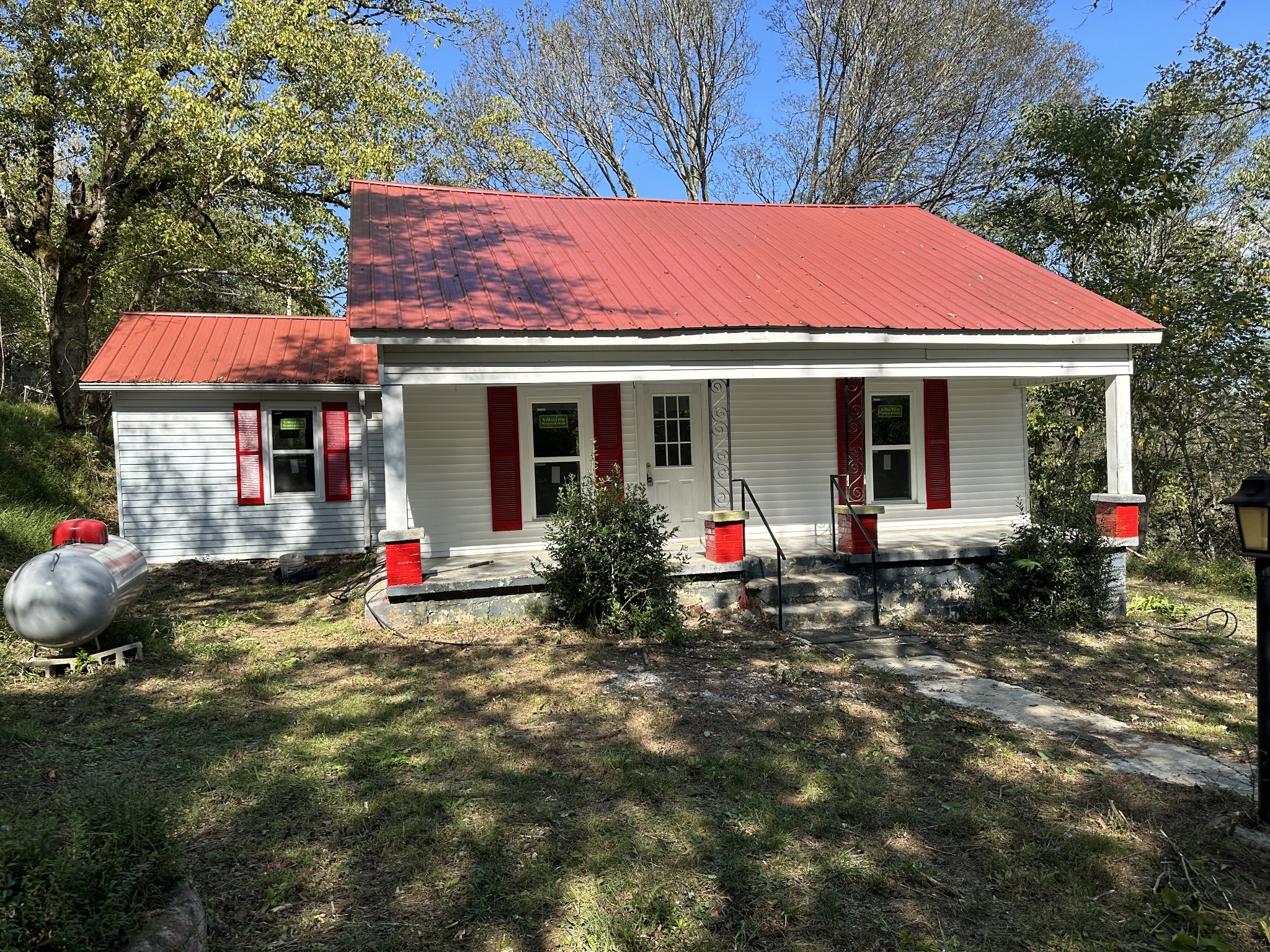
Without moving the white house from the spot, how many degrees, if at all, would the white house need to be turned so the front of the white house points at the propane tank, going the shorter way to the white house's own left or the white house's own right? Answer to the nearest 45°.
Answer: approximately 45° to the white house's own right

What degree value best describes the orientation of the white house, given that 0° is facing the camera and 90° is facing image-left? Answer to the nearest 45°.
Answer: approximately 0°

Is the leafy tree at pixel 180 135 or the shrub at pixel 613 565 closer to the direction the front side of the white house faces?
the shrub

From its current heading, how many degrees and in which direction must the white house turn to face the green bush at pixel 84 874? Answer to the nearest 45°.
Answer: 0° — it already faces it

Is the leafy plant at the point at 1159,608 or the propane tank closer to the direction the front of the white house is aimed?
the propane tank

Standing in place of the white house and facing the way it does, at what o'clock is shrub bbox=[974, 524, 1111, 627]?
The shrub is roughly at 10 o'clock from the white house.

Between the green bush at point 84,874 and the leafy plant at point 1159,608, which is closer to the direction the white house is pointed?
the green bush

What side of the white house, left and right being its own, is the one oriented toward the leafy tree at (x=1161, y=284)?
left

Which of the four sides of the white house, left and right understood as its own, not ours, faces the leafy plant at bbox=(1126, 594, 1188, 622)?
left
